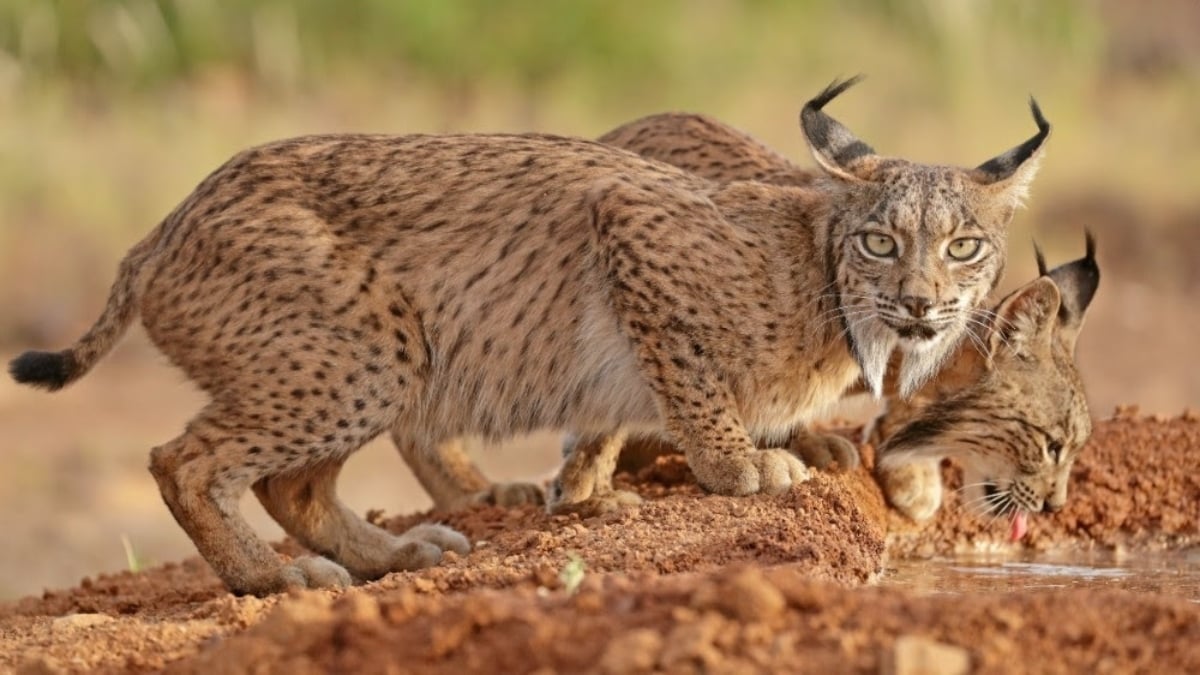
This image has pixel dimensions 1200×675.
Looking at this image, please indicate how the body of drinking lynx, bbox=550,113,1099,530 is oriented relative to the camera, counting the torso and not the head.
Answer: to the viewer's right

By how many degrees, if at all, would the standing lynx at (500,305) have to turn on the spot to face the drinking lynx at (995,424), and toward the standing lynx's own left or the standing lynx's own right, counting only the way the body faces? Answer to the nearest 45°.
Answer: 0° — it already faces it

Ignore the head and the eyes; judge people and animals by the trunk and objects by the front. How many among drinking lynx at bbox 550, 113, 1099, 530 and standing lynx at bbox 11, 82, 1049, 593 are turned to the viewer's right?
2

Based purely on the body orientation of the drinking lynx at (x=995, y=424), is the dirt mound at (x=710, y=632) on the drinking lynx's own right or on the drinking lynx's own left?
on the drinking lynx's own right

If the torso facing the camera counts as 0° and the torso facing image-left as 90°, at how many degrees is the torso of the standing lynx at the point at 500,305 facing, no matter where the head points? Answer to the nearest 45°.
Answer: approximately 270°
